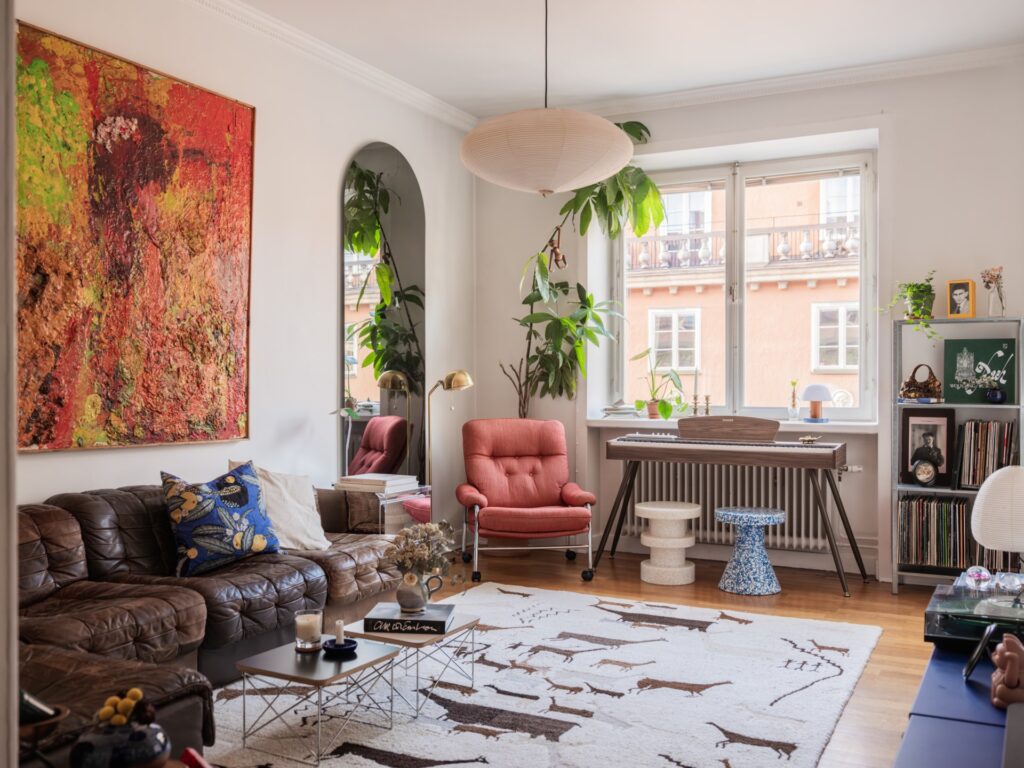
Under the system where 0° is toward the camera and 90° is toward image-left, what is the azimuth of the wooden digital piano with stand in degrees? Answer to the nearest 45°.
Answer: approximately 0°

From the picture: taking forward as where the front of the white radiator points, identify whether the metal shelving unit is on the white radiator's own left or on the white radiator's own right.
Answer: on the white radiator's own left

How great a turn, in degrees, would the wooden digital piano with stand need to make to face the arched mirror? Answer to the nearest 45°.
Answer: approximately 90° to its right

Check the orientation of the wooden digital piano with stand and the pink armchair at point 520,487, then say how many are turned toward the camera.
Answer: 2

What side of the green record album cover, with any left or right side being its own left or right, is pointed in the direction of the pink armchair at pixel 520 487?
right

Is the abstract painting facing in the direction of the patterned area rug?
yes

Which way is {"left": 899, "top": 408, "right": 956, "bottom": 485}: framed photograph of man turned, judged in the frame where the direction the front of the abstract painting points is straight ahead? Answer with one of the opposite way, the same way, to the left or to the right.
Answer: to the right

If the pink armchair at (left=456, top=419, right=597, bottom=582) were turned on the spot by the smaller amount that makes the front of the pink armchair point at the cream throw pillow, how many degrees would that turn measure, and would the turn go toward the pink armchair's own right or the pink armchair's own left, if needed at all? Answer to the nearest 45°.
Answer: approximately 45° to the pink armchair's own right

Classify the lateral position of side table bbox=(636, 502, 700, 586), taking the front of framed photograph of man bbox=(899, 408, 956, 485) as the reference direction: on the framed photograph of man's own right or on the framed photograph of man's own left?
on the framed photograph of man's own right

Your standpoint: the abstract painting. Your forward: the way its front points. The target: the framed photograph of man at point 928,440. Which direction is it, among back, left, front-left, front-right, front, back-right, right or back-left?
front-left
